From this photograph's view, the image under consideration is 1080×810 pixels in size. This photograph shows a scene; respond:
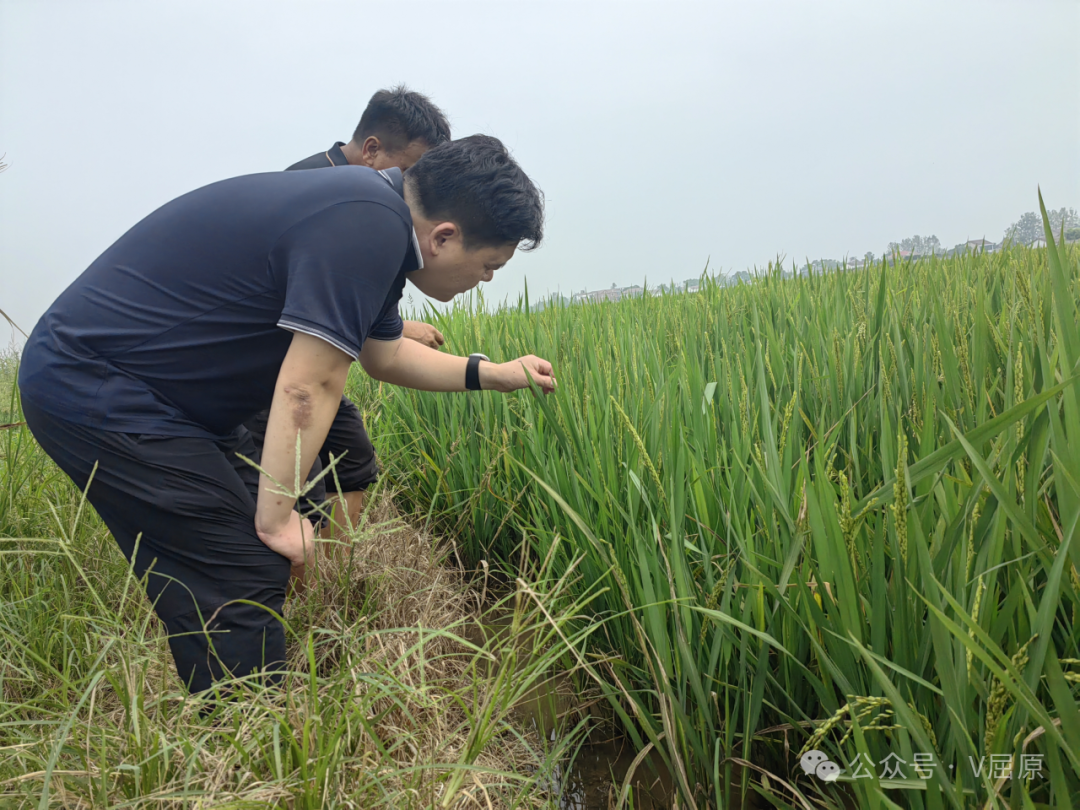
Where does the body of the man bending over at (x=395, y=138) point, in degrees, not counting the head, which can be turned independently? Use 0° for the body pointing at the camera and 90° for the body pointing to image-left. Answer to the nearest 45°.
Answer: approximately 270°

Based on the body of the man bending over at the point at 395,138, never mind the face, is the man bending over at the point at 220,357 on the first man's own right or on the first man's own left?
on the first man's own right

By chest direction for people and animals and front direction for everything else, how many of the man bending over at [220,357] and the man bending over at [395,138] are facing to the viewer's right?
2

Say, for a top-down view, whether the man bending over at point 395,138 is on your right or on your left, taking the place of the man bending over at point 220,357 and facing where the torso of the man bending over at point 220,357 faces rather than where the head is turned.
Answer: on your left

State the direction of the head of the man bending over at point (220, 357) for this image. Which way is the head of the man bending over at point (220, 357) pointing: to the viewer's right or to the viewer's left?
to the viewer's right

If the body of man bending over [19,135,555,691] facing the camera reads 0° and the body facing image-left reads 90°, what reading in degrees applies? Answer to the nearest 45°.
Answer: approximately 270°
